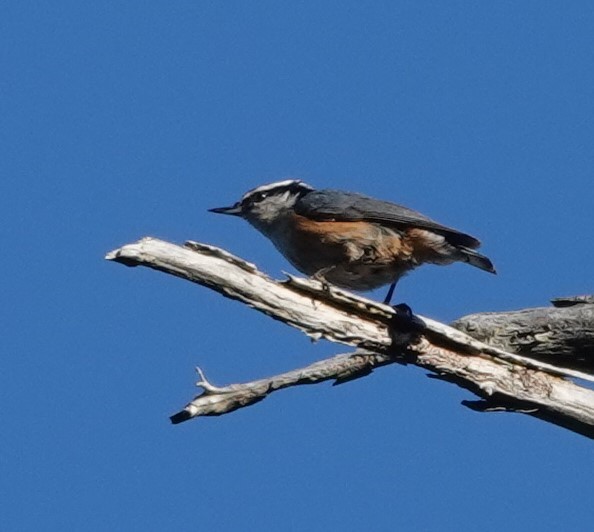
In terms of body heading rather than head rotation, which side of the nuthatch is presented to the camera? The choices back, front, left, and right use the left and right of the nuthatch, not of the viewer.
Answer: left
